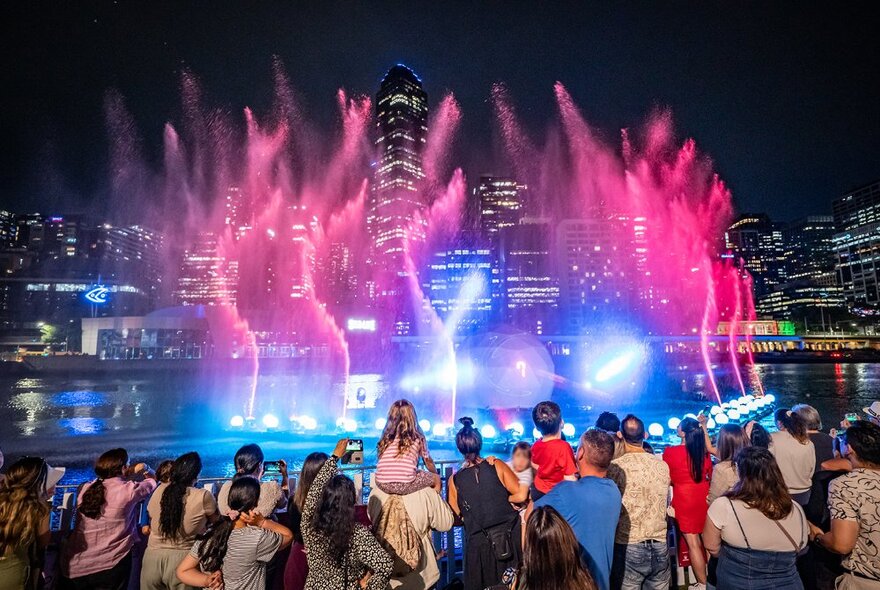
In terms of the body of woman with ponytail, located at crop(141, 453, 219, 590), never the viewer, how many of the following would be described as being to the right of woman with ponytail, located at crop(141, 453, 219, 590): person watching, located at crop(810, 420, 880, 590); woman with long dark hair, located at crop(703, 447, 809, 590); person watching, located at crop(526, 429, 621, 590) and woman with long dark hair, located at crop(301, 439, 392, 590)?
4

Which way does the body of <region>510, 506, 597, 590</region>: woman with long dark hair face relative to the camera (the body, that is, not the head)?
away from the camera

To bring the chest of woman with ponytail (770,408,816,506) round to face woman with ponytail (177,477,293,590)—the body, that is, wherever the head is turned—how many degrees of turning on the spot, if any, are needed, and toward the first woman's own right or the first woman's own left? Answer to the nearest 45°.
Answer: approximately 90° to the first woman's own left

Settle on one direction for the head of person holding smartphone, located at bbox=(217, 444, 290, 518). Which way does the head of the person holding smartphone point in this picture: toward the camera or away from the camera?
away from the camera

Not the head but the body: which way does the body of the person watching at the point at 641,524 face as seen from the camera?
away from the camera

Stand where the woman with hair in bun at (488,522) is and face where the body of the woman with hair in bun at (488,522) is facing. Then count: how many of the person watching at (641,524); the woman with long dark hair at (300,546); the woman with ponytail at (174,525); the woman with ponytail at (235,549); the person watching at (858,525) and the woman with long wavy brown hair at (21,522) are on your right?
2

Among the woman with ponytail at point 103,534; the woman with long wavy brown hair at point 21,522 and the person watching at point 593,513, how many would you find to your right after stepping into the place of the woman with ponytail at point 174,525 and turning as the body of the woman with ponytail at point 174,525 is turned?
1

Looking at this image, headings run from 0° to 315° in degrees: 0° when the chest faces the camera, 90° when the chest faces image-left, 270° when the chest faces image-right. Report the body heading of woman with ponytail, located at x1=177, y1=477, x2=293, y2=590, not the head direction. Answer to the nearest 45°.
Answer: approximately 180°

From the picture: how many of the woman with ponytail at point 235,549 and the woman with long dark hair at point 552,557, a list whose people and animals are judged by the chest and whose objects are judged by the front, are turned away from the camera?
2

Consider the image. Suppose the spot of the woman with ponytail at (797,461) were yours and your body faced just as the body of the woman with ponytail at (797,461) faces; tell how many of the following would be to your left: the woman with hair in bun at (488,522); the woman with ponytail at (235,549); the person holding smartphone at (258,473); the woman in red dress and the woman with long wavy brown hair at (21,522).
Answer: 5

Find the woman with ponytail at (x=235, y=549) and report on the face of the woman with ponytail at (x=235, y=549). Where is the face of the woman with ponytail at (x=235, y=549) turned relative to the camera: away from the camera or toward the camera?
away from the camera

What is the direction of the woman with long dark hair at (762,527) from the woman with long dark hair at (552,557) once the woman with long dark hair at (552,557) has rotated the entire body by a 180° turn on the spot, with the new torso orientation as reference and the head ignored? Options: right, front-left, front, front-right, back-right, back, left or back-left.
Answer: back-left

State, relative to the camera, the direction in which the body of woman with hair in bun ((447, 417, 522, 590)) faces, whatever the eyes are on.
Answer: away from the camera

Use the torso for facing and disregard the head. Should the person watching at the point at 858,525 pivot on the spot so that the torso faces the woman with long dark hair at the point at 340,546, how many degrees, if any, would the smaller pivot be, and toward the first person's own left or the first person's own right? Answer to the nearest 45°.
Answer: approximately 90° to the first person's own left

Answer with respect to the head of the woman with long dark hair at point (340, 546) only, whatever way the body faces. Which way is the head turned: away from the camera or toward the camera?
away from the camera

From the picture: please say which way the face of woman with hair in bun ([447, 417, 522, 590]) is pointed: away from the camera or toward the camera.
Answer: away from the camera

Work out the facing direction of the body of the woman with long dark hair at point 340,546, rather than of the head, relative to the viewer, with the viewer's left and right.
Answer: facing away from the viewer

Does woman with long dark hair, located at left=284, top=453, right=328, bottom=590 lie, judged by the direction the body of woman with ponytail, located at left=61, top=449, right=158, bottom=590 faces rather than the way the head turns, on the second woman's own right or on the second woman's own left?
on the second woman's own right
